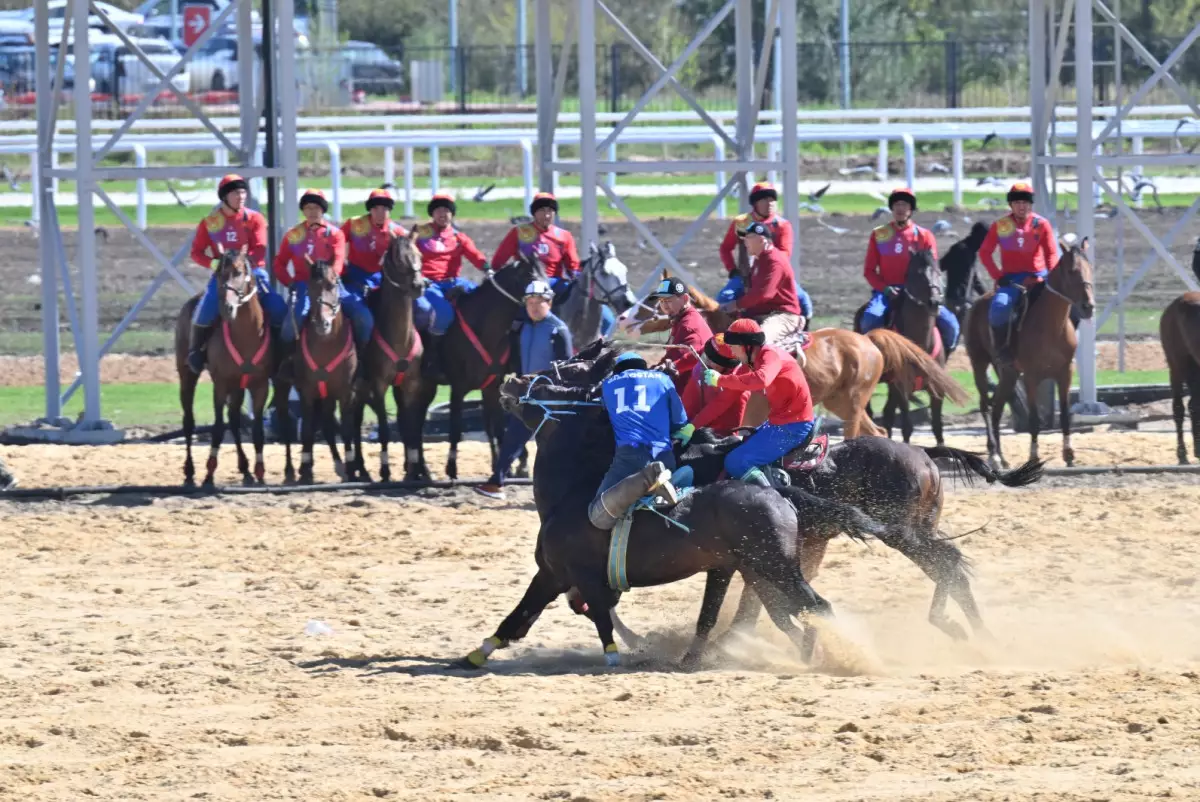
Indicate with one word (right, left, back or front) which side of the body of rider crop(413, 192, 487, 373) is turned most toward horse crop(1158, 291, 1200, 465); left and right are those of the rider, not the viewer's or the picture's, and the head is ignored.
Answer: left

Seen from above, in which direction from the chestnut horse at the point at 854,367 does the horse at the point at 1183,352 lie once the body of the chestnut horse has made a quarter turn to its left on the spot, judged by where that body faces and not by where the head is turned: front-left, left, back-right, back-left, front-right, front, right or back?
back-left

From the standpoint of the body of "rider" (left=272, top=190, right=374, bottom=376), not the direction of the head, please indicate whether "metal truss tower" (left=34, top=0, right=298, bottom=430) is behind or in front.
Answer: behind

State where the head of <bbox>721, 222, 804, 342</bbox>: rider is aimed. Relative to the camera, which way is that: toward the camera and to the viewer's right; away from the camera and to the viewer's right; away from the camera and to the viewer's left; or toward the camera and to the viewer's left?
toward the camera and to the viewer's left

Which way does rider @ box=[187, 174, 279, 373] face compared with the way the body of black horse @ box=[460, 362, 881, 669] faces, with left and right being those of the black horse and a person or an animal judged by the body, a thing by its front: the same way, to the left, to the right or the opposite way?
to the left

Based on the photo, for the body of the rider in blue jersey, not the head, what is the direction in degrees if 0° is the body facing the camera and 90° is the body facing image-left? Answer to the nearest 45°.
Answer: approximately 180°

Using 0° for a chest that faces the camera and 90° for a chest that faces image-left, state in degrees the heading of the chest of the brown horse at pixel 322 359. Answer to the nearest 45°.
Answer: approximately 0°

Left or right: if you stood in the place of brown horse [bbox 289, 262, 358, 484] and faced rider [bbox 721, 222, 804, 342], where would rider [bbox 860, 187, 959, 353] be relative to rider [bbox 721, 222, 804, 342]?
left

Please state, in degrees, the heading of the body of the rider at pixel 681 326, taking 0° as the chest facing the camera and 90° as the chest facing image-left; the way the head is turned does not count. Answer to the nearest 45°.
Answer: approximately 45°

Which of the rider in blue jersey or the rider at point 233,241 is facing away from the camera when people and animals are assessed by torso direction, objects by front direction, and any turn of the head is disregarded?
the rider in blue jersey

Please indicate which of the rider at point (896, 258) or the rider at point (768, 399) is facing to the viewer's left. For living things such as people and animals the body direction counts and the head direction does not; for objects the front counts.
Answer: the rider at point (768, 399)

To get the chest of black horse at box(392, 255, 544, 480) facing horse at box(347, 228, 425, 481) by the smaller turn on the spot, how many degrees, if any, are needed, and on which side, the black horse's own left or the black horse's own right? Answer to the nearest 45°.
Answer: approximately 90° to the black horse's own right

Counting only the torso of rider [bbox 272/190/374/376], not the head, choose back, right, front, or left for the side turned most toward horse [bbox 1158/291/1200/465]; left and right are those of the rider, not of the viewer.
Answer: left

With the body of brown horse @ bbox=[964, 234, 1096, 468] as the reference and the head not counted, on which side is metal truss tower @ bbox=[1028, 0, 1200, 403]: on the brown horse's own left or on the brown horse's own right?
on the brown horse's own left

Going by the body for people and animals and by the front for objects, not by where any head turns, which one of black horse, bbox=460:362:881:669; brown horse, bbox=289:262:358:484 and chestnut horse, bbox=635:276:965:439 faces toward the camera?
the brown horse
